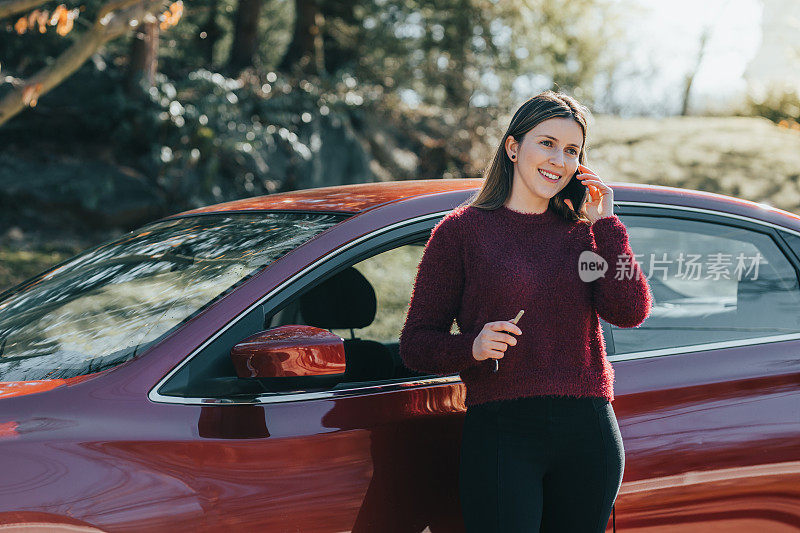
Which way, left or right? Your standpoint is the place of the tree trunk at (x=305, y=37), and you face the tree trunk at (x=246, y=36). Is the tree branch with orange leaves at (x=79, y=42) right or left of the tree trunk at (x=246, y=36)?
left

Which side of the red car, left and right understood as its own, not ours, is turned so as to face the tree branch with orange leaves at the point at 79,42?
right

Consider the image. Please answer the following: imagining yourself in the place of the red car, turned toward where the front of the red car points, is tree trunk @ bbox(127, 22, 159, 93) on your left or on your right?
on your right

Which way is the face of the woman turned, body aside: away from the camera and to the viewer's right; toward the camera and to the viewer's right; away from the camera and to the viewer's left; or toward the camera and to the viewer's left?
toward the camera and to the viewer's right

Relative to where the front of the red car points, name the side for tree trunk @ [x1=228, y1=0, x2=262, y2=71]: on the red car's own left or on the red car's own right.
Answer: on the red car's own right

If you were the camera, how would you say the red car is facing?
facing the viewer and to the left of the viewer

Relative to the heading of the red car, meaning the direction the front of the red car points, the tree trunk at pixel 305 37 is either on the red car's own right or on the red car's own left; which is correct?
on the red car's own right
